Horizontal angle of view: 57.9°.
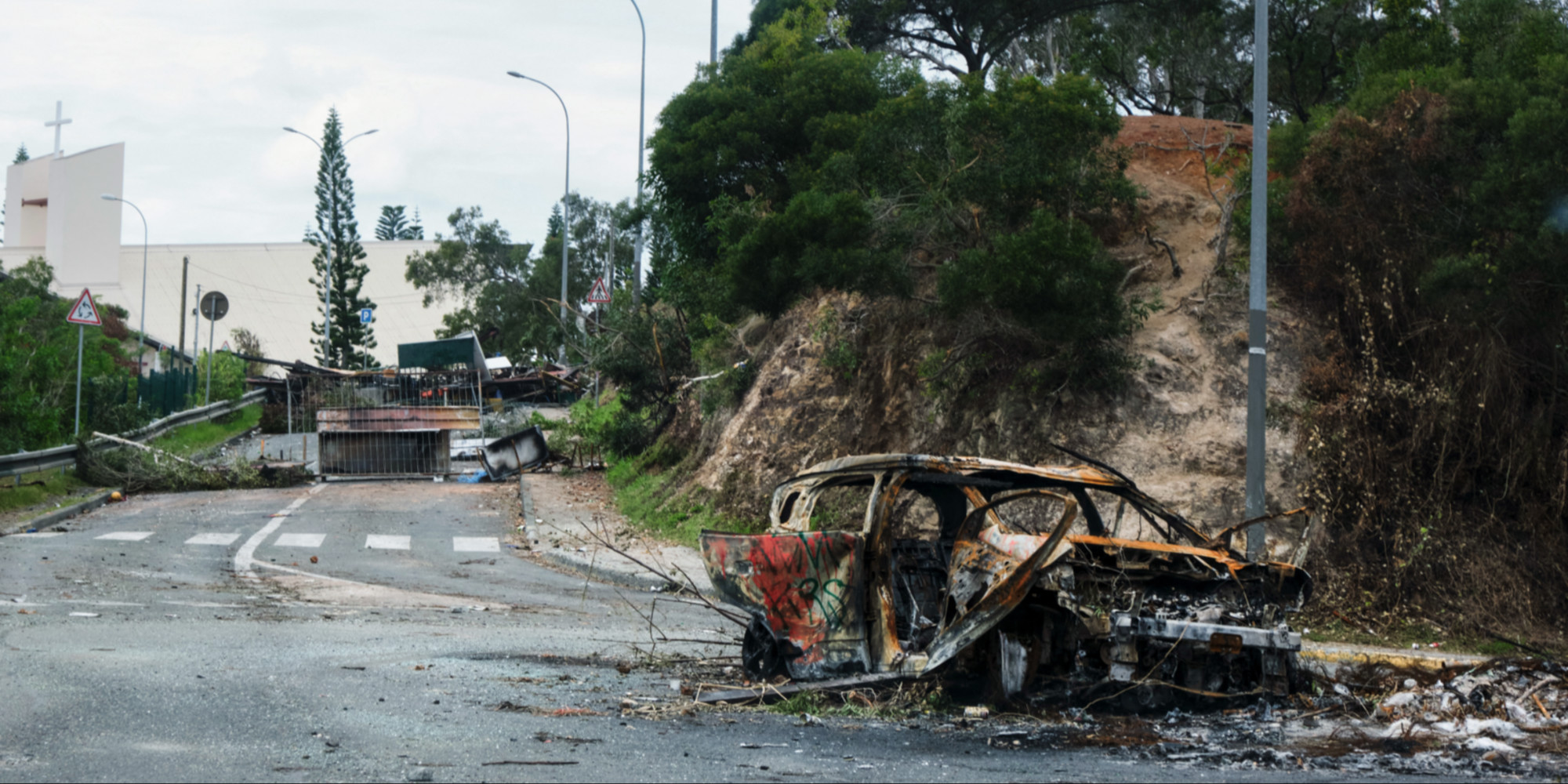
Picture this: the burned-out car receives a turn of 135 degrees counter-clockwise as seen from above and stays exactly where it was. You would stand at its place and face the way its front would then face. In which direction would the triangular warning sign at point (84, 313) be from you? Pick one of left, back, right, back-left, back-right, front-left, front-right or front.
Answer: front-left

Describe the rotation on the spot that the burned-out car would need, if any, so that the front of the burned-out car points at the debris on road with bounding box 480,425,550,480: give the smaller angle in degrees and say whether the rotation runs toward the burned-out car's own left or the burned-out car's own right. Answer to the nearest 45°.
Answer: approximately 180°

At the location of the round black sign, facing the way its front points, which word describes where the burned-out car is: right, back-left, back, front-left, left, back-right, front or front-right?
back

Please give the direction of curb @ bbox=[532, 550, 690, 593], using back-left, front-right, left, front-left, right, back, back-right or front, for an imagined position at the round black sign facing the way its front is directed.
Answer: back

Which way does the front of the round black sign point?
away from the camera

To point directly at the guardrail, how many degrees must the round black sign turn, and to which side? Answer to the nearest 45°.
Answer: approximately 180°

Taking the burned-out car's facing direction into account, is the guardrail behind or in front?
behind

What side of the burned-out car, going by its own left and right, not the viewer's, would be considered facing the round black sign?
back

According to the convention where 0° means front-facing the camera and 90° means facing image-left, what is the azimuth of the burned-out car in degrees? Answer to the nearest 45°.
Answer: approximately 315°

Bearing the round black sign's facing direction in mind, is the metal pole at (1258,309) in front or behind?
behind

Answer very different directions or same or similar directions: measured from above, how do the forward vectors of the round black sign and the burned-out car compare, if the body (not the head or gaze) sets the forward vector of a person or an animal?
very different directions

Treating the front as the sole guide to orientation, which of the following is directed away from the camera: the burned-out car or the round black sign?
the round black sign
